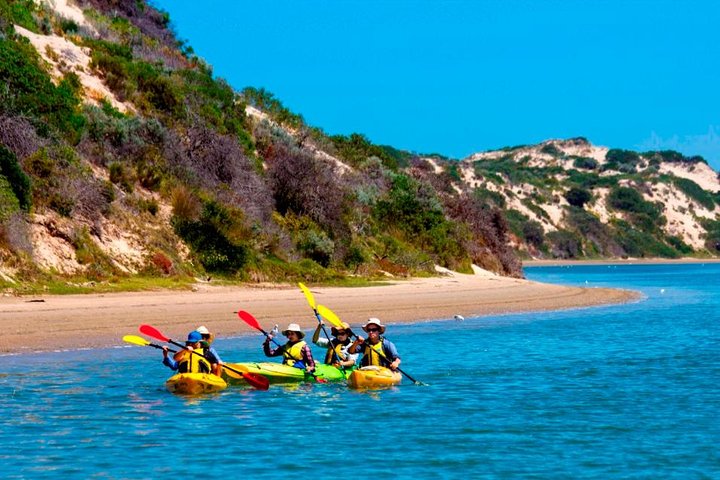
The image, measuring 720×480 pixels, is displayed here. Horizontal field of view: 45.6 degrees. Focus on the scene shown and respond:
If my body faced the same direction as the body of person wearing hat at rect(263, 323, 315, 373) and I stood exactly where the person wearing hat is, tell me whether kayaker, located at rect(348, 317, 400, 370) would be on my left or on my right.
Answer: on my left

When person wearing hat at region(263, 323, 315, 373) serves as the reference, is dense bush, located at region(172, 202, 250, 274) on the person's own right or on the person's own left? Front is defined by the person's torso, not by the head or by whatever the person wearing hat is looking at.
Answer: on the person's own right

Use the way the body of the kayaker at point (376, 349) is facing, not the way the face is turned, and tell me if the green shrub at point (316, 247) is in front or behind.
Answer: behind

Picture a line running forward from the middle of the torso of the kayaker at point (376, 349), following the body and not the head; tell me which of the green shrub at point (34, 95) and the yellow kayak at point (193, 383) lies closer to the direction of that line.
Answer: the yellow kayak

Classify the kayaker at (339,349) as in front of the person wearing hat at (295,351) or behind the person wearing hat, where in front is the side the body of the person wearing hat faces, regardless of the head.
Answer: behind

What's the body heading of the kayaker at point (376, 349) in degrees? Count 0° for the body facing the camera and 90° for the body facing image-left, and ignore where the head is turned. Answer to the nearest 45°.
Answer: approximately 0°

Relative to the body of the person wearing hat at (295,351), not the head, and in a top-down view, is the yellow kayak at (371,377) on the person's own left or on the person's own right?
on the person's own left
